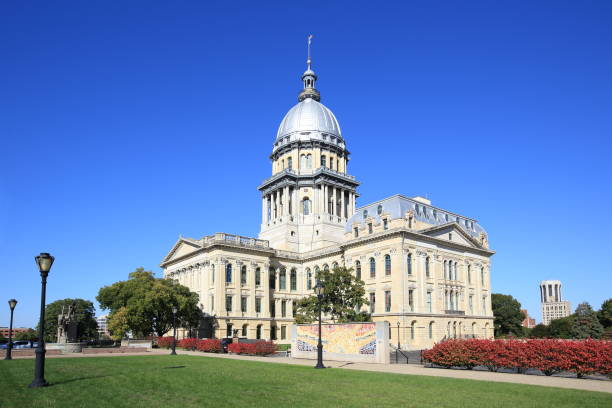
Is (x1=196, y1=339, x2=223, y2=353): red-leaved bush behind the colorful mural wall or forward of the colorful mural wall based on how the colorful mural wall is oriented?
behind

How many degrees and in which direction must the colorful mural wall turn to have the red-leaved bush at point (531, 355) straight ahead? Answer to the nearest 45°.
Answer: approximately 45° to its left

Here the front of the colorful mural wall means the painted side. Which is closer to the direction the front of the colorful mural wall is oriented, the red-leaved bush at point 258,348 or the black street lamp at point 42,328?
the black street lamp

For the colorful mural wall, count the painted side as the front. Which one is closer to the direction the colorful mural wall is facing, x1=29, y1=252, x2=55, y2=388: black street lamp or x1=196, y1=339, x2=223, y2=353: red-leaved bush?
the black street lamp

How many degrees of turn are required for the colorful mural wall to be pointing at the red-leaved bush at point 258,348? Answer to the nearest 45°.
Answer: approximately 135° to its right

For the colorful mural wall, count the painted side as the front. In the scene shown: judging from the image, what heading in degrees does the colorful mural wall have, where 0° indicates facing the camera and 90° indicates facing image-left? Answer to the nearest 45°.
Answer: approximately 0°

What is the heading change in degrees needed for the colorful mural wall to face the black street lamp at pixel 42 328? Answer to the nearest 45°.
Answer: approximately 45° to its right

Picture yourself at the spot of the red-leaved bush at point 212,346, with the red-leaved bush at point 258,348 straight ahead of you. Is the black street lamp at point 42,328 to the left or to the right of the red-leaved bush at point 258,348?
right
